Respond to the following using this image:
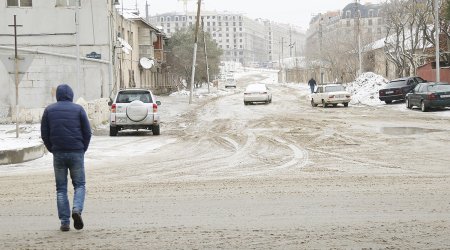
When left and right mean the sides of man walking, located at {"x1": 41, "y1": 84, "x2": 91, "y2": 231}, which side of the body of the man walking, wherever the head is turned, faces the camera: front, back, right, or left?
back

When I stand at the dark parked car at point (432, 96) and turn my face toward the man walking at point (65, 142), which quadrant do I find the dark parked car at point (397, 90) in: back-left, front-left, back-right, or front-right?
back-right

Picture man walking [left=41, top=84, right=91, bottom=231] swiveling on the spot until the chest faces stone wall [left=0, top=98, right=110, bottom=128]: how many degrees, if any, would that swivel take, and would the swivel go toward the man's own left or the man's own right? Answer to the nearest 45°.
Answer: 0° — they already face it

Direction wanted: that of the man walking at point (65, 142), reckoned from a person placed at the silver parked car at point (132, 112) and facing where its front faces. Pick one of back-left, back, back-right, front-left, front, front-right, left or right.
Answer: back

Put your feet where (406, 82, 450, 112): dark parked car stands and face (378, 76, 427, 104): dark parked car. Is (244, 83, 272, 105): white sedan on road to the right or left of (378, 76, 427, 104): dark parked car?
left

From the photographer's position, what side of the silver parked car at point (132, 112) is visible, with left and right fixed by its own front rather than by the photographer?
back

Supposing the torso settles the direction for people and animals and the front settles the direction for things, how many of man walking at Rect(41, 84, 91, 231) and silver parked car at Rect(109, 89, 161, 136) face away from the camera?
2

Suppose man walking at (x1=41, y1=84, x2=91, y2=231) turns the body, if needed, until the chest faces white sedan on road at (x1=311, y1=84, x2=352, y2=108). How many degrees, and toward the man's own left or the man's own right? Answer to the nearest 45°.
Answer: approximately 45° to the man's own right
